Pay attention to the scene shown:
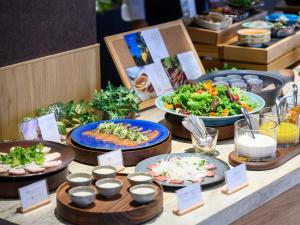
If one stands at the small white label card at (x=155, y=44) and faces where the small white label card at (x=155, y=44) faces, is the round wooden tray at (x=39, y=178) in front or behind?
in front

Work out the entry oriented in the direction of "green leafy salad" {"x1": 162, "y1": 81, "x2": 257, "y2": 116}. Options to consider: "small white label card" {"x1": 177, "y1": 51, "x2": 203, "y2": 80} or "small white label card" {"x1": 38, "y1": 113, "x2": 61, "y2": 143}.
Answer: "small white label card" {"x1": 177, "y1": 51, "x2": 203, "y2": 80}

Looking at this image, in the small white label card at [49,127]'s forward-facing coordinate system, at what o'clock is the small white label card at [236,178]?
the small white label card at [236,178] is roughly at 10 o'clock from the small white label card at [49,127].

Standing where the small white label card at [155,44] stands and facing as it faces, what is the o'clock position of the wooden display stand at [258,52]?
The wooden display stand is roughly at 8 o'clock from the small white label card.

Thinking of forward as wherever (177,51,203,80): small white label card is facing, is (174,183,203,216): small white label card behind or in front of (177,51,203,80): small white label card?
in front

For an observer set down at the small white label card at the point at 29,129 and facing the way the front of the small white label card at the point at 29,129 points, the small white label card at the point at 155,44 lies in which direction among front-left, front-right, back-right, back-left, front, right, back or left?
back-left

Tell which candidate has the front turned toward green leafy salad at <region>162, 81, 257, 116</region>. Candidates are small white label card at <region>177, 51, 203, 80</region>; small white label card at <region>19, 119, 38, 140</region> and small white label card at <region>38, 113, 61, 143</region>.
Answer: small white label card at <region>177, 51, 203, 80</region>

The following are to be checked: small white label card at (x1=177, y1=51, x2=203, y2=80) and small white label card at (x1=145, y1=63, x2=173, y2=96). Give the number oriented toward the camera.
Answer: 2

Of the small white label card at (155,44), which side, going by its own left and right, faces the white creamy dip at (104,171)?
front

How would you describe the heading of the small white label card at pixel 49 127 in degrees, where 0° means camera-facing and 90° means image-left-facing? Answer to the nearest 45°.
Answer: approximately 0°

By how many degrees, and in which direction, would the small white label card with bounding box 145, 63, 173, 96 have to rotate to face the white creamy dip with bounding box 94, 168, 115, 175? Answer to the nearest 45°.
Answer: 0° — it already faces it

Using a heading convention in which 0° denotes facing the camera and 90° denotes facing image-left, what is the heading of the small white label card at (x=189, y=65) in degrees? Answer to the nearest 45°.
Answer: approximately 0°

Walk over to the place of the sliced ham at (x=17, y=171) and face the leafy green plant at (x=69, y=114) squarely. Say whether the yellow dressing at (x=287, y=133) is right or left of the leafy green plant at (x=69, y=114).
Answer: right

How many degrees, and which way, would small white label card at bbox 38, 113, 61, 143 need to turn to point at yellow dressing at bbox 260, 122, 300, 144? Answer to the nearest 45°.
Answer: approximately 90° to its left
